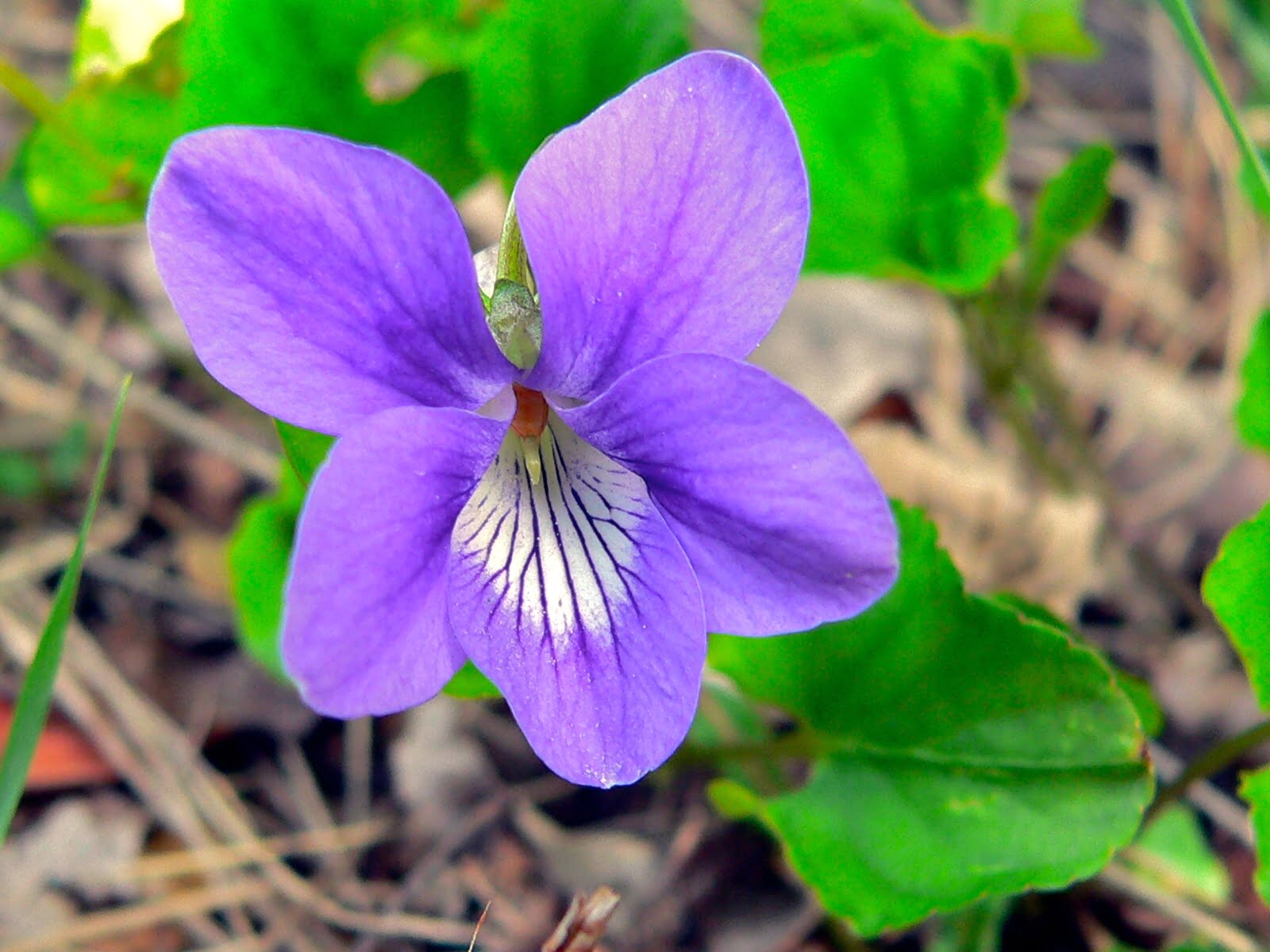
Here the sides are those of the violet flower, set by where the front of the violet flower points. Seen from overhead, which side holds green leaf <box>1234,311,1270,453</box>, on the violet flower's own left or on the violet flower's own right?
on the violet flower's own left

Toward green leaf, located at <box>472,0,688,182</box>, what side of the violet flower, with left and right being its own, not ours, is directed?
back

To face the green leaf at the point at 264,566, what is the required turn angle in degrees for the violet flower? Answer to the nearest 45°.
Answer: approximately 135° to its right

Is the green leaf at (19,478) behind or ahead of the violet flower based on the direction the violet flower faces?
behind

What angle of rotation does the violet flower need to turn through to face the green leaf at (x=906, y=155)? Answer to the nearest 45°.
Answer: approximately 135° to its left

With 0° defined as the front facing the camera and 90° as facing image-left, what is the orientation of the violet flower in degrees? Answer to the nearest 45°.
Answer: approximately 0°

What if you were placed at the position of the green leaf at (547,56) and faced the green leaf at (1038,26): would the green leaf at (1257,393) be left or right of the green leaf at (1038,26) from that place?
right

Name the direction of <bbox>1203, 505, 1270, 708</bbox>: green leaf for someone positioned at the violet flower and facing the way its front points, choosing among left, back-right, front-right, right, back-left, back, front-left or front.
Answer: left
